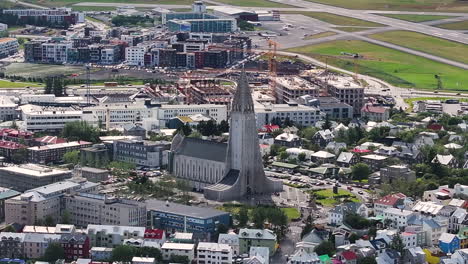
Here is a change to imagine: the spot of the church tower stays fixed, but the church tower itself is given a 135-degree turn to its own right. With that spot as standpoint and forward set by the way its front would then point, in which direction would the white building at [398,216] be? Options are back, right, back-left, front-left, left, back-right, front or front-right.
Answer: back-left

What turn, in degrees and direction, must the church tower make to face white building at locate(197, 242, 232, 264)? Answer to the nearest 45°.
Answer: approximately 45° to its right

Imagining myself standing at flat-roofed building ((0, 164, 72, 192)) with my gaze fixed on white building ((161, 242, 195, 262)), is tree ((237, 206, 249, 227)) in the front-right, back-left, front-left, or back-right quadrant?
front-left

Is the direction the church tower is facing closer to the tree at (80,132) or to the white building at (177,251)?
the white building

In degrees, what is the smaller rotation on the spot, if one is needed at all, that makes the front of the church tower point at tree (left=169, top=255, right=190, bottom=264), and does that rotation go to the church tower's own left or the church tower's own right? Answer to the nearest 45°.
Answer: approximately 45° to the church tower's own right

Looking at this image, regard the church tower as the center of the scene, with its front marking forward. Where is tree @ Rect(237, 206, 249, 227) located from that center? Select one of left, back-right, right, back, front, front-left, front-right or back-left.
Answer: front-right

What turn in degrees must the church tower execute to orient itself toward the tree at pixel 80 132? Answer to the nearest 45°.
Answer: approximately 180°

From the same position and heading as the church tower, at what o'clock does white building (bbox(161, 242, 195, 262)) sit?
The white building is roughly at 2 o'clock from the church tower.

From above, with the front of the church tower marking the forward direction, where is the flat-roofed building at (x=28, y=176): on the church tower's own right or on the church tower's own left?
on the church tower's own right

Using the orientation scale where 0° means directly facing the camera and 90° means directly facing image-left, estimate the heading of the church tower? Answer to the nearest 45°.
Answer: approximately 315°
